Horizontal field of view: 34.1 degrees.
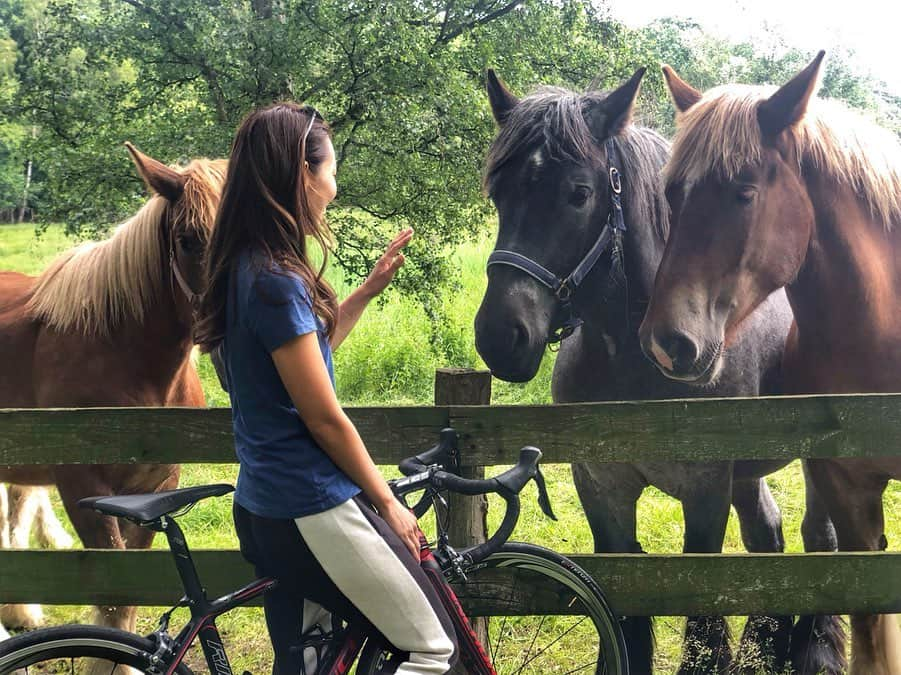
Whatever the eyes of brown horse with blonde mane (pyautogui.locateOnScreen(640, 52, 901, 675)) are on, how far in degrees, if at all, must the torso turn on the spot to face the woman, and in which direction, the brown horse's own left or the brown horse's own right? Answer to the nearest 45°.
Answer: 0° — it already faces them

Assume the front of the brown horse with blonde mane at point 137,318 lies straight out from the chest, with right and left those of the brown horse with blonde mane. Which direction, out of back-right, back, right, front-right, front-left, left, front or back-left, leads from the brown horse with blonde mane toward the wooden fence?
front

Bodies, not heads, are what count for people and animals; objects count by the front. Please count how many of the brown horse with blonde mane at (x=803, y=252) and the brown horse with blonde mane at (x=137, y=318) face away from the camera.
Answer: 0

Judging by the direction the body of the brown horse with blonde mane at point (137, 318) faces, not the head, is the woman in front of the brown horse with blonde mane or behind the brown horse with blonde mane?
in front

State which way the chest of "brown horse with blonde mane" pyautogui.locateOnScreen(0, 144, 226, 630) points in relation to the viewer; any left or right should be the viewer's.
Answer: facing the viewer and to the right of the viewer

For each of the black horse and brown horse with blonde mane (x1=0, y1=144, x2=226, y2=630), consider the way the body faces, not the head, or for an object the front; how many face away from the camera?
0
